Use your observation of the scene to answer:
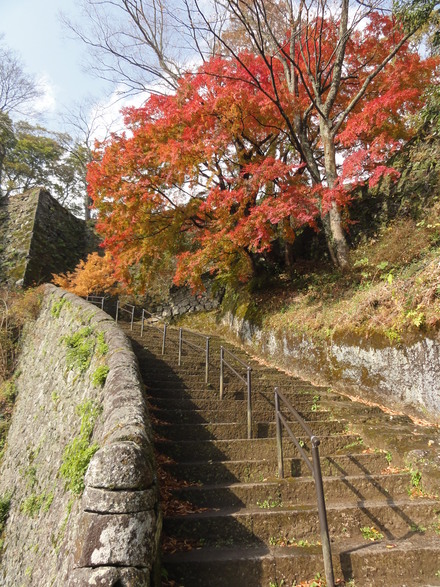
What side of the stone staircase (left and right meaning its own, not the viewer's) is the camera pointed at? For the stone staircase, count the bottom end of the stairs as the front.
front

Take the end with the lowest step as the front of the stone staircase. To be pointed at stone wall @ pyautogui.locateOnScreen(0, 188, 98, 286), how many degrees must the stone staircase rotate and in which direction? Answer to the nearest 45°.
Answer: approximately 135° to its right

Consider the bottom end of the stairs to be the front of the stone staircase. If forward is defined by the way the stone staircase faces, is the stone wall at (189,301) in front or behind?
behind

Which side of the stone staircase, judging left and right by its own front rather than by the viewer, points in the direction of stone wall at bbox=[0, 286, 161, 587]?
right
